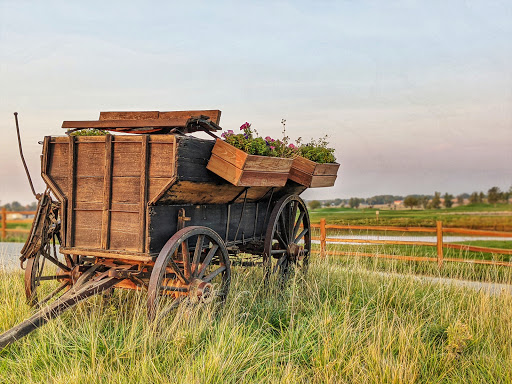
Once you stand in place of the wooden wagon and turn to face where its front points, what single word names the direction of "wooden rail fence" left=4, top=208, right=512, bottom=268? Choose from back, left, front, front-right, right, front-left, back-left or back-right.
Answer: back

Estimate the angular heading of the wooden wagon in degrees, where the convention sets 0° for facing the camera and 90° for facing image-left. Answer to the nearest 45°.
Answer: approximately 45°
